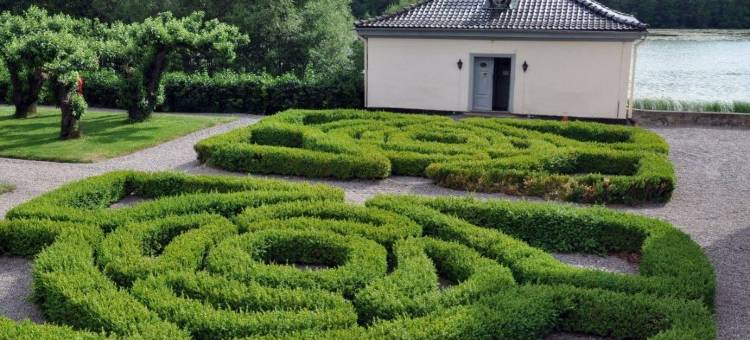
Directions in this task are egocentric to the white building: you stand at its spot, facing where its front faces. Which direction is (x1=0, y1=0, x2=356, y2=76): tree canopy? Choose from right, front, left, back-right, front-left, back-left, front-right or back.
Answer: back-right

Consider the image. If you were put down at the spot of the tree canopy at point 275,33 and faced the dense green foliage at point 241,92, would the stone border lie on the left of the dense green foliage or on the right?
left

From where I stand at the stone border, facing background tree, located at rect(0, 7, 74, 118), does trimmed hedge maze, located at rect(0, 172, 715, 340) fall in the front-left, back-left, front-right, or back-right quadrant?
front-left

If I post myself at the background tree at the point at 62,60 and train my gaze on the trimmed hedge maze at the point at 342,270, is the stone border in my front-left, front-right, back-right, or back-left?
front-left

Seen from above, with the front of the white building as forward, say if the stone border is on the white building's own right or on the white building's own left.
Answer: on the white building's own left

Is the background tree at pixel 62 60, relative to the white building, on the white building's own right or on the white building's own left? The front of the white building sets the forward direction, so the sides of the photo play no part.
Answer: on the white building's own right

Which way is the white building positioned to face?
toward the camera

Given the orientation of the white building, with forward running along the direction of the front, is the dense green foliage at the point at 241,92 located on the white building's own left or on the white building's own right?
on the white building's own right

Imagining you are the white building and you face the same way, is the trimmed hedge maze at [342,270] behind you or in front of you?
in front

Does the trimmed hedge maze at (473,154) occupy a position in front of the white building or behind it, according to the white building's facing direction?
in front

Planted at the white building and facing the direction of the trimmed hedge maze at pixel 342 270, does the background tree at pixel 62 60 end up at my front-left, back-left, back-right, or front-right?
front-right

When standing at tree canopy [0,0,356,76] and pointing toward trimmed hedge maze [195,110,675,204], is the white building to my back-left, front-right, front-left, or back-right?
front-left

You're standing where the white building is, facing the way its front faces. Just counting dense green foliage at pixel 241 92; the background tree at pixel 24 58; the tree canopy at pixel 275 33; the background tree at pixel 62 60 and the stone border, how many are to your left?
1

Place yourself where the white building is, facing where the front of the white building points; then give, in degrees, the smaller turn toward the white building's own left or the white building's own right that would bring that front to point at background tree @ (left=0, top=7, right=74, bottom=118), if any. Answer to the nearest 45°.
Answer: approximately 90° to the white building's own right
